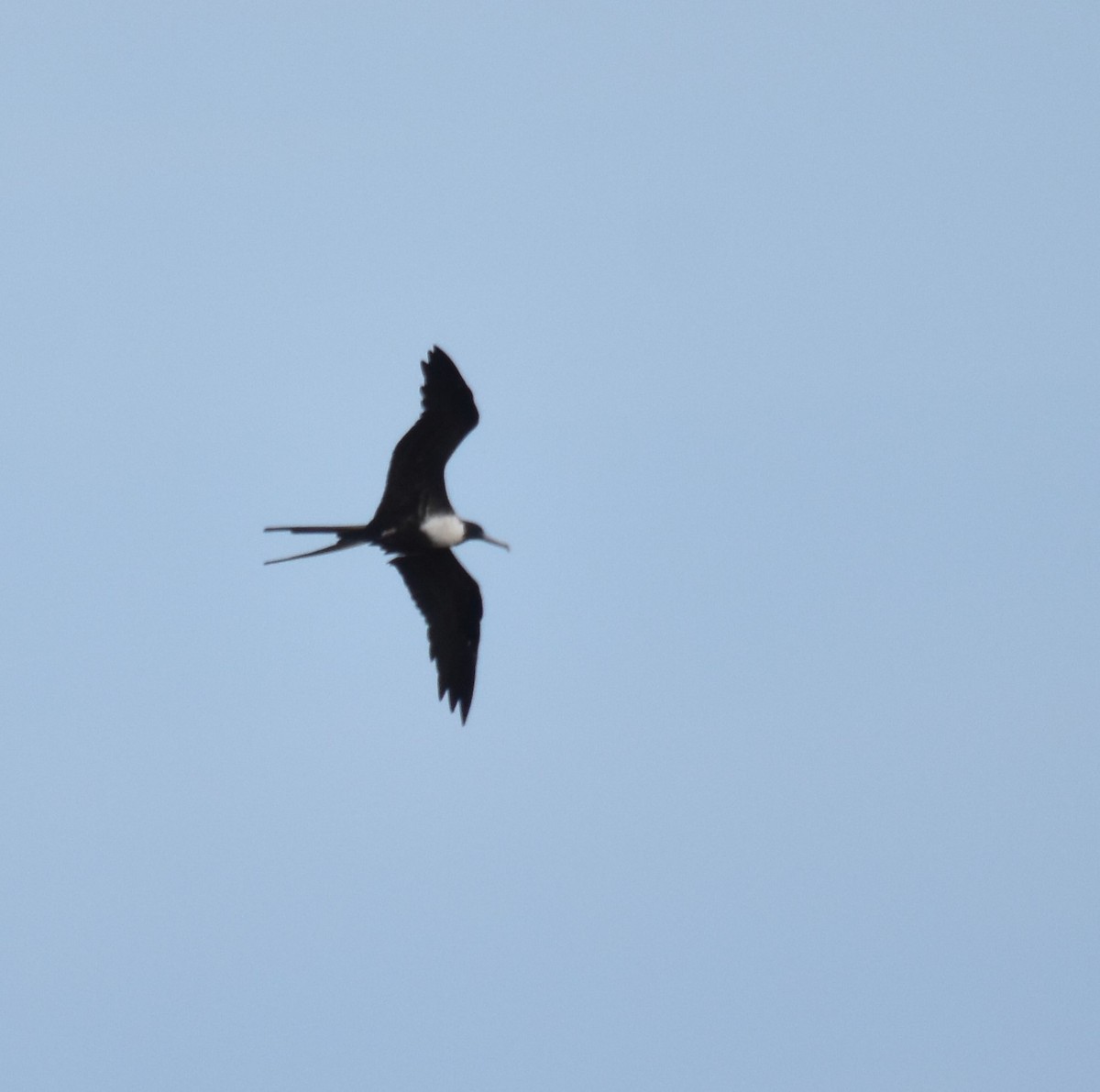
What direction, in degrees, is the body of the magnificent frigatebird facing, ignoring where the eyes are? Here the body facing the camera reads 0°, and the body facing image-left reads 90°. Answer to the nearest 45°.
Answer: approximately 270°
